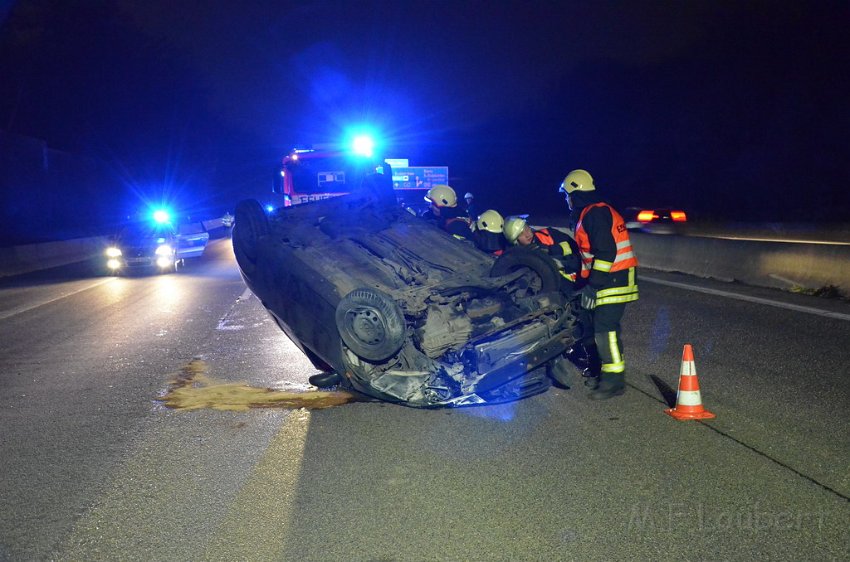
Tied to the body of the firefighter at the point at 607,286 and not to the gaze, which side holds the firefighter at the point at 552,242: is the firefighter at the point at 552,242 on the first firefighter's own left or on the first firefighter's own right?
on the first firefighter's own right

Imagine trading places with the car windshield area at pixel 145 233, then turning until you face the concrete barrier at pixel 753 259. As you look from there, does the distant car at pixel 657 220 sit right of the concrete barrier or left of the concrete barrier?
left

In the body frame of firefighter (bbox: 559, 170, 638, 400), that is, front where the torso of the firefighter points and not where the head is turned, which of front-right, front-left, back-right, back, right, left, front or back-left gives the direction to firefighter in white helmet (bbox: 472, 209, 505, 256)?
front-right

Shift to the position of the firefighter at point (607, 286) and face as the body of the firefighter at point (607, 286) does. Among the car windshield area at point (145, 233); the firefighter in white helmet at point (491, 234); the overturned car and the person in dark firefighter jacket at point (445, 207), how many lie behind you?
0

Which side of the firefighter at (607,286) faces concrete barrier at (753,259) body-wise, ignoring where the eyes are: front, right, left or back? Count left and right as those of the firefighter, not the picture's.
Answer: right

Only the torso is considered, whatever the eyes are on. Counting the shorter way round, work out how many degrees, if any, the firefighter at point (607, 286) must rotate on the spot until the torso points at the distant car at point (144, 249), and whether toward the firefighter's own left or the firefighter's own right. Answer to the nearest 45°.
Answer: approximately 45° to the firefighter's own right

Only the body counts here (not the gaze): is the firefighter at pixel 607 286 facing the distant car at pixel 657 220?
no

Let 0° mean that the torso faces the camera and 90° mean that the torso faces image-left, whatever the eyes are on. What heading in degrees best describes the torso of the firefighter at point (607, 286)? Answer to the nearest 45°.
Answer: approximately 90°

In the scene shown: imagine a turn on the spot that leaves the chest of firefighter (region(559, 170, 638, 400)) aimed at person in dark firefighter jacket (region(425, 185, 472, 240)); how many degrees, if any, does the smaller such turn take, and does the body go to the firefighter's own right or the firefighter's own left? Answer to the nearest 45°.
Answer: approximately 45° to the firefighter's own right

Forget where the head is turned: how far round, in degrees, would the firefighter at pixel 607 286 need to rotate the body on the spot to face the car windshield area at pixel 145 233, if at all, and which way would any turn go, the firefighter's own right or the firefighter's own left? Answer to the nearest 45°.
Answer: approximately 45° to the firefighter's own right
